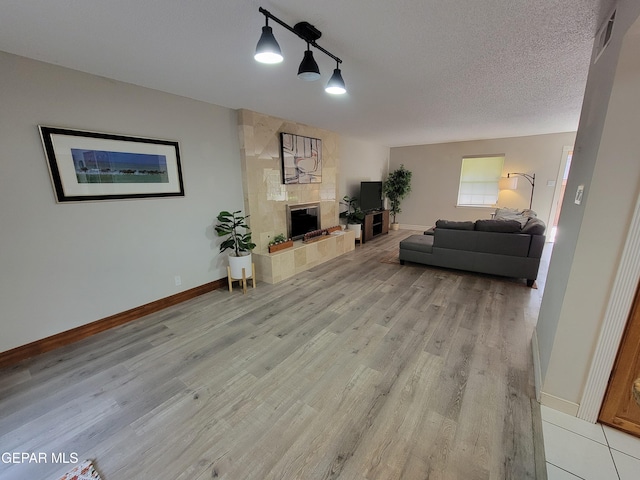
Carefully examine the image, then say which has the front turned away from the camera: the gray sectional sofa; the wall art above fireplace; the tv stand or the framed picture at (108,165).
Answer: the gray sectional sofa

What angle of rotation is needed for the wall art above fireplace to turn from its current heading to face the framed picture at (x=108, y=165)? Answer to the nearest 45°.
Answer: approximately 90° to its right

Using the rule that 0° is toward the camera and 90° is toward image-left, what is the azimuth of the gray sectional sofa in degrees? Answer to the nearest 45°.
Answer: approximately 180°

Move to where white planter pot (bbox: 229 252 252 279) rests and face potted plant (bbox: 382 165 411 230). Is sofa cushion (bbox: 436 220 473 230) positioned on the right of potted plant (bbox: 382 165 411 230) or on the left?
right

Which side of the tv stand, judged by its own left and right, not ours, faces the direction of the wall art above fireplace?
right

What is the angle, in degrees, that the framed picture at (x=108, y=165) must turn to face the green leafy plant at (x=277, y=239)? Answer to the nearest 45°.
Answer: approximately 45° to its left

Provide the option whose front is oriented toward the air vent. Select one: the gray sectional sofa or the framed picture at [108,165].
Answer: the framed picture

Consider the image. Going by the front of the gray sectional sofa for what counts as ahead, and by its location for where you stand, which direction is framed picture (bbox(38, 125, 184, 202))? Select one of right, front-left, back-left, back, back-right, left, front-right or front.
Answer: back-left

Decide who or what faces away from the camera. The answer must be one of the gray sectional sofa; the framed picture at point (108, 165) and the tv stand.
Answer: the gray sectional sofa

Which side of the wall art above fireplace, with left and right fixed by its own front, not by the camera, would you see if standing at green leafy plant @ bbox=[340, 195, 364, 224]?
left

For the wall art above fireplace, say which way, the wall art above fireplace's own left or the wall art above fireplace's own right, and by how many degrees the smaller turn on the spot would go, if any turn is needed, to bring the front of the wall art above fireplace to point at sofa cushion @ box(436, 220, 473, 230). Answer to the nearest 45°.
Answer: approximately 45° to the wall art above fireplace's own left

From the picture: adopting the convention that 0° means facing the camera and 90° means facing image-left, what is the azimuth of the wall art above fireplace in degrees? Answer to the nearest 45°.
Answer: approximately 315°
